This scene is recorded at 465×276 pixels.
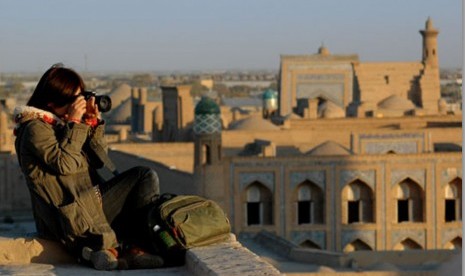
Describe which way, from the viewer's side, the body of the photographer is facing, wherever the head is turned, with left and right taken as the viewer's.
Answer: facing to the right of the viewer

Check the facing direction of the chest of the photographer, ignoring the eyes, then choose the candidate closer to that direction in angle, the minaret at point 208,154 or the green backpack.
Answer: the green backpack

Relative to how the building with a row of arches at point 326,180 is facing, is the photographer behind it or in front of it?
in front

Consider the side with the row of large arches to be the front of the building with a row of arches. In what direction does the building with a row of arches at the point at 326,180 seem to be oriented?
toward the camera

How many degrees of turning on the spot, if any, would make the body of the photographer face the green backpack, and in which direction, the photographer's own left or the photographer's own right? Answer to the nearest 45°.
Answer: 0° — they already face it
